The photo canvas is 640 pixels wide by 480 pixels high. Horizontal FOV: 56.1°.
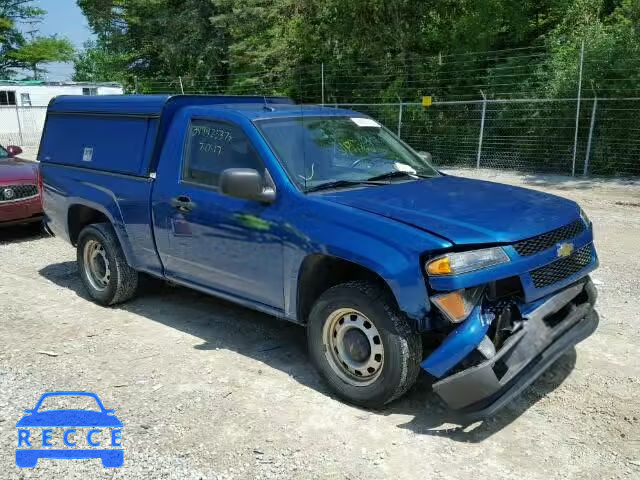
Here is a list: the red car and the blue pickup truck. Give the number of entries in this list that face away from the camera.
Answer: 0

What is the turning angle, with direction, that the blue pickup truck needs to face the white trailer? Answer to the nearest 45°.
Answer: approximately 180°

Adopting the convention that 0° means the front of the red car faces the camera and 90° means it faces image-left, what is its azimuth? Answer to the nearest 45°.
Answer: approximately 315°

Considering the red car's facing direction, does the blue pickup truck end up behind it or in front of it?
in front

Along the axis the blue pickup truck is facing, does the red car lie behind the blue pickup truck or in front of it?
behind

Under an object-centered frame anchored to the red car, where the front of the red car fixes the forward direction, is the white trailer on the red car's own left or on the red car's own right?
on the red car's own left
